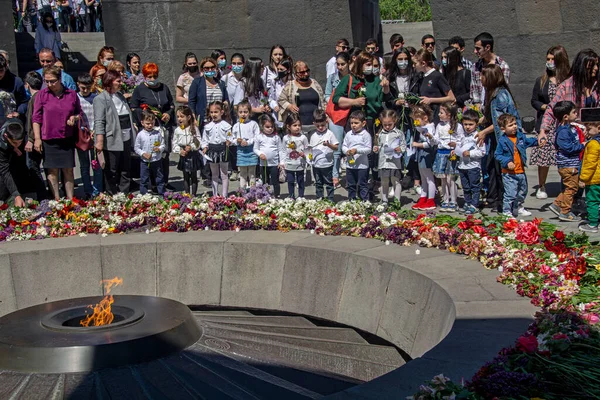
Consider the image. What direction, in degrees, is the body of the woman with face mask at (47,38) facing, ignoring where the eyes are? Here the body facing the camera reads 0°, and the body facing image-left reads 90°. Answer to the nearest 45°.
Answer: approximately 0°

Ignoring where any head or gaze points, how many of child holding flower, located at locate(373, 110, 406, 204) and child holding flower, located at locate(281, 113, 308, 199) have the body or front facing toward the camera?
2

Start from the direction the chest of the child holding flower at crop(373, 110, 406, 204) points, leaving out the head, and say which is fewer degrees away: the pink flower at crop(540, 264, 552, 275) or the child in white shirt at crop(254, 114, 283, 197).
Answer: the pink flower

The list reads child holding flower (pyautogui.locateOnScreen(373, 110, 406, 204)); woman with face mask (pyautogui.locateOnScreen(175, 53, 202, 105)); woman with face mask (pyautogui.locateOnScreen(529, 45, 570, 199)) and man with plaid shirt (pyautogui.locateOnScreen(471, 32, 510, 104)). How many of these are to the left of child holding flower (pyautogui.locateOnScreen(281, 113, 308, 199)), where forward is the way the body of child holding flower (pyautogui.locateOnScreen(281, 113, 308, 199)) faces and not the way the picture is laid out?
3

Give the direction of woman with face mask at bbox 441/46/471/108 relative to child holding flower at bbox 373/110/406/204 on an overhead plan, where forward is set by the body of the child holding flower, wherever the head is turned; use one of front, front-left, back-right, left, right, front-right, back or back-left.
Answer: back-left

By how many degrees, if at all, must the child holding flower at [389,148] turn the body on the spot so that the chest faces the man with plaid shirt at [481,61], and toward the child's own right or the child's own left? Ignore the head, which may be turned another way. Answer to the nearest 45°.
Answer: approximately 135° to the child's own left

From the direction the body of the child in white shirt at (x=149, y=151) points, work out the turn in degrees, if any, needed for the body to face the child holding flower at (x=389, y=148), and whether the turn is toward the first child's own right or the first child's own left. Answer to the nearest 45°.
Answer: approximately 45° to the first child's own left
